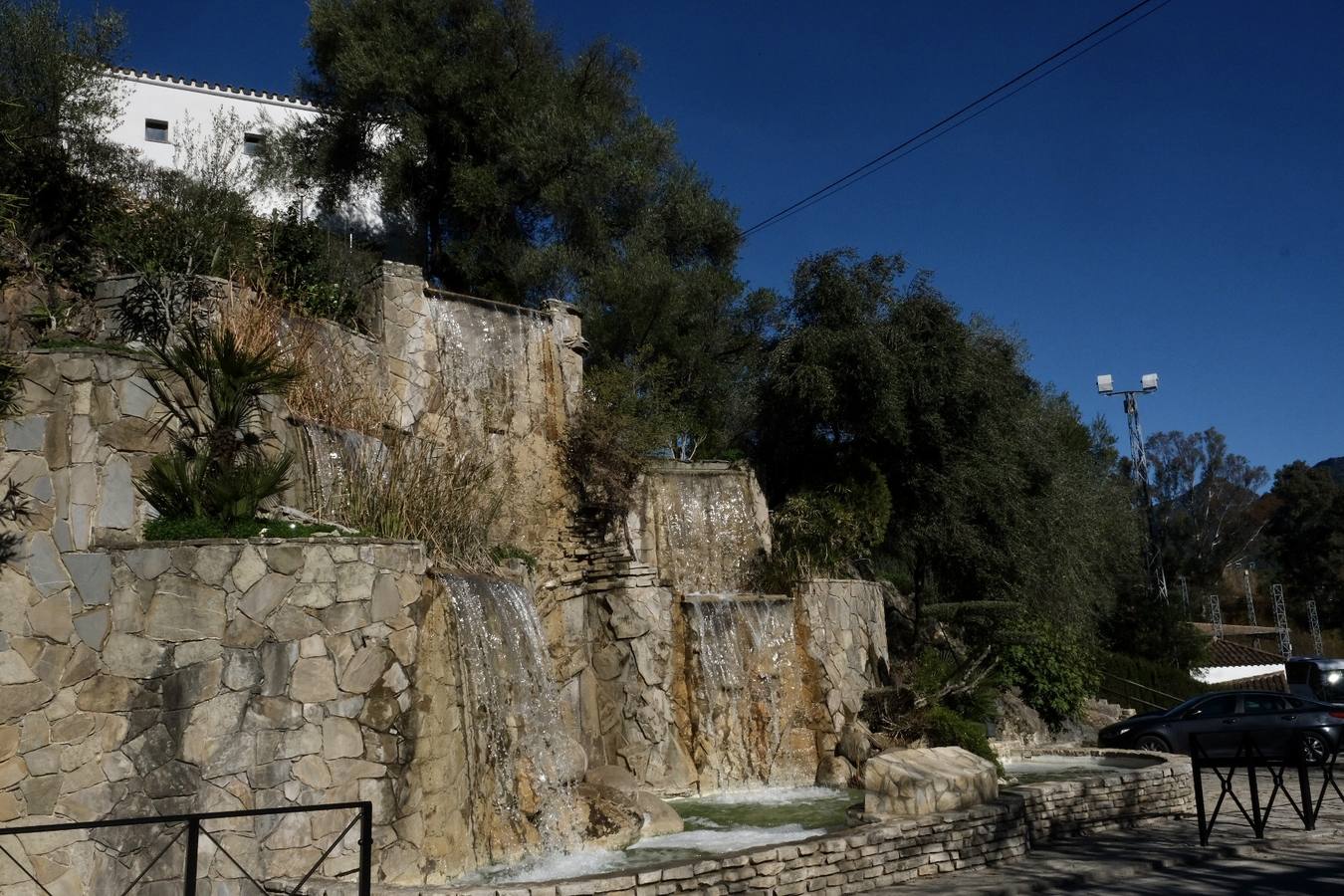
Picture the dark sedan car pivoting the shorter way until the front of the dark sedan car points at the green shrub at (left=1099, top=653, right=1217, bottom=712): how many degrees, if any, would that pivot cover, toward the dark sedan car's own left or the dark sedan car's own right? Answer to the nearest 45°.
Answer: approximately 90° to the dark sedan car's own right

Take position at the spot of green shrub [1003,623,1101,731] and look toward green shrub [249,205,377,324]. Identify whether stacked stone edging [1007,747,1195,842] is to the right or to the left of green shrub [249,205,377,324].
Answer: left

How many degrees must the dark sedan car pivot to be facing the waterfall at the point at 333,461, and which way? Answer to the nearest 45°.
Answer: approximately 45° to its left

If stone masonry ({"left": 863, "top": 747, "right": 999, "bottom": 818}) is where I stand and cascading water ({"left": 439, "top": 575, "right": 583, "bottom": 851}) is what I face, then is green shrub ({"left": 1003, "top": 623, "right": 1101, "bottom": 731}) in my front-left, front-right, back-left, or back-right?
back-right

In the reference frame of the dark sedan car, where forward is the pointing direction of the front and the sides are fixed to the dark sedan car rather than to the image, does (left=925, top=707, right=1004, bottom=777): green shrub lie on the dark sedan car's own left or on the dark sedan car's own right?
on the dark sedan car's own left

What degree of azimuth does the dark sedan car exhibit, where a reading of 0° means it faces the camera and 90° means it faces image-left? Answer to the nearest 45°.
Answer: approximately 90°

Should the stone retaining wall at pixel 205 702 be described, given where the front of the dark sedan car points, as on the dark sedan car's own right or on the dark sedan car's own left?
on the dark sedan car's own left
